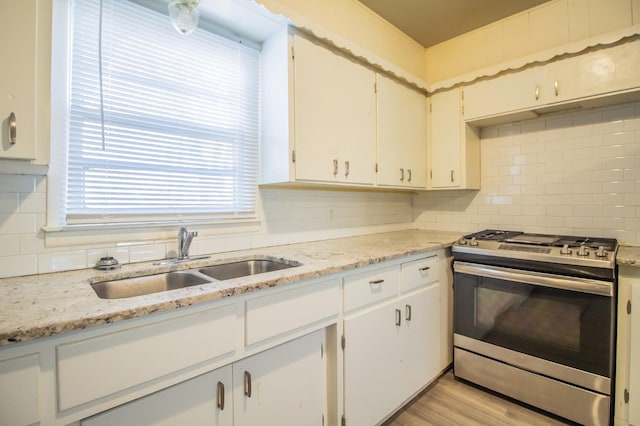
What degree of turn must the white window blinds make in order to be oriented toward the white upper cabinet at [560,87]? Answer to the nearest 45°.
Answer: approximately 45° to its left

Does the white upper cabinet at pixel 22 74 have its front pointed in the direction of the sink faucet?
no

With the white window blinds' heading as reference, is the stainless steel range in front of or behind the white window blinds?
in front

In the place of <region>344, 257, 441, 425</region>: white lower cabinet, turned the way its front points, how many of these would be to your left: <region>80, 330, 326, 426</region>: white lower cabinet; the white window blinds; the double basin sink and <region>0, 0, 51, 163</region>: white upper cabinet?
0

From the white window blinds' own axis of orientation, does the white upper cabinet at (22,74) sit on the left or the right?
on its right

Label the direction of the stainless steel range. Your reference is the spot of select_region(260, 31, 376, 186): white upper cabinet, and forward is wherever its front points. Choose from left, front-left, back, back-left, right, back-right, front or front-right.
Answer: front-left

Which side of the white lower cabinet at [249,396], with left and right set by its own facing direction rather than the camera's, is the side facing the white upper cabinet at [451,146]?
left

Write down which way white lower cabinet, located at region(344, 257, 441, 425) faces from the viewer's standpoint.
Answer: facing the viewer and to the right of the viewer

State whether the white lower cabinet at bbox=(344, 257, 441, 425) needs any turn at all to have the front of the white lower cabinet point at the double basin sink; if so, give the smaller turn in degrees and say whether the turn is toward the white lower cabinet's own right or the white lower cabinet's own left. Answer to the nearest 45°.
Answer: approximately 90° to the white lower cabinet's own right

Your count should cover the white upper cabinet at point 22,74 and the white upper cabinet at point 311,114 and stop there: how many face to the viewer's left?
0

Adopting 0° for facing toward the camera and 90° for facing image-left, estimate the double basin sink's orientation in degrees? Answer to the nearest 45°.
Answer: approximately 315°

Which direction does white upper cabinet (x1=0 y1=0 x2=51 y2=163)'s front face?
toward the camera

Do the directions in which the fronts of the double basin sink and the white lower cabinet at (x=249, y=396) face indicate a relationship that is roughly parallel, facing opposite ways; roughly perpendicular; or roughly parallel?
roughly parallel
